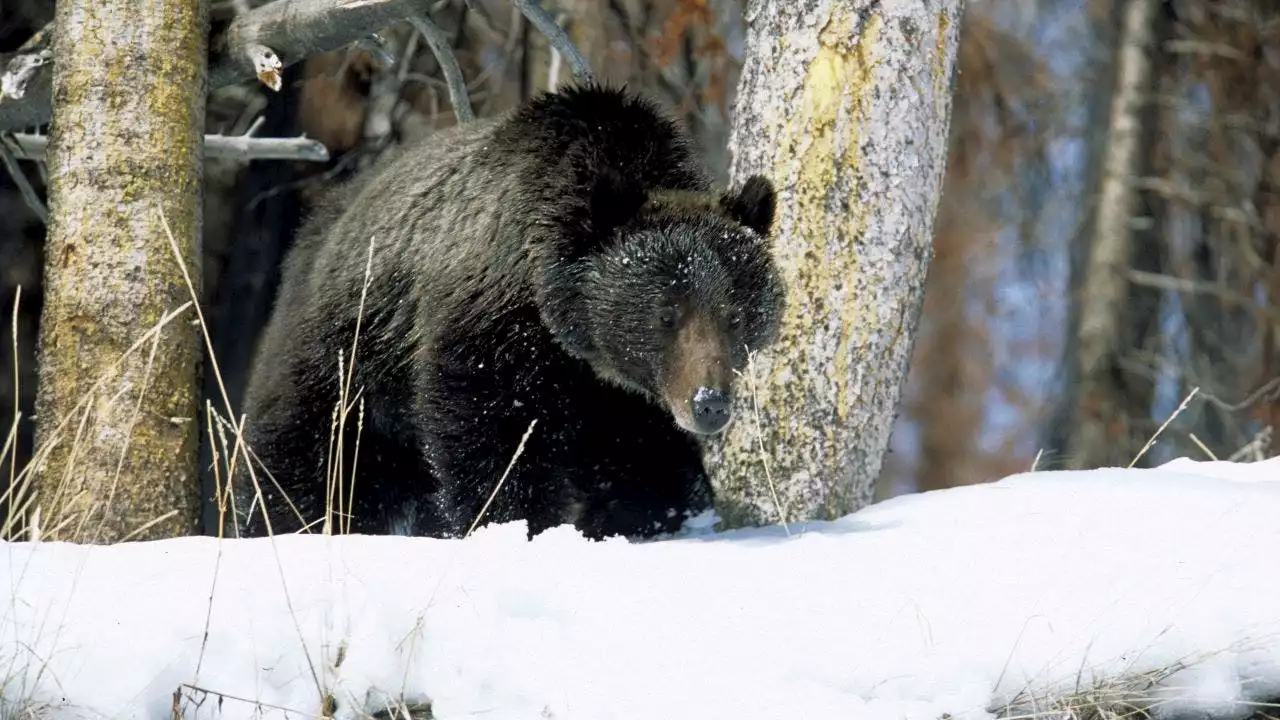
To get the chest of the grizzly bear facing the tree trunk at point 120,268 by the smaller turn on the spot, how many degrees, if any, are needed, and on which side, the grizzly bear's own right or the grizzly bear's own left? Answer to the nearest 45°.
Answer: approximately 135° to the grizzly bear's own right

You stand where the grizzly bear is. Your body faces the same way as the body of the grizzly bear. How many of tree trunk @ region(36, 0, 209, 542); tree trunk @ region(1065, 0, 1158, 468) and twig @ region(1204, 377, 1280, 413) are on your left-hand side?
2

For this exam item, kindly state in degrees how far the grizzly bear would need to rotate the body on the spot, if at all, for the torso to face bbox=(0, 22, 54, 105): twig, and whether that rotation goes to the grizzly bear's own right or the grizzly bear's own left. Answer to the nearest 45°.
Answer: approximately 135° to the grizzly bear's own right

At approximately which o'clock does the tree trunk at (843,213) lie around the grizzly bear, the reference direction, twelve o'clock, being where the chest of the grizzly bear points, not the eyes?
The tree trunk is roughly at 11 o'clock from the grizzly bear.

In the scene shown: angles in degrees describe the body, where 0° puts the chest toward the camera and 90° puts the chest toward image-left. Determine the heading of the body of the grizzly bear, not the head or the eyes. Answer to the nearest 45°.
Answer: approximately 315°
